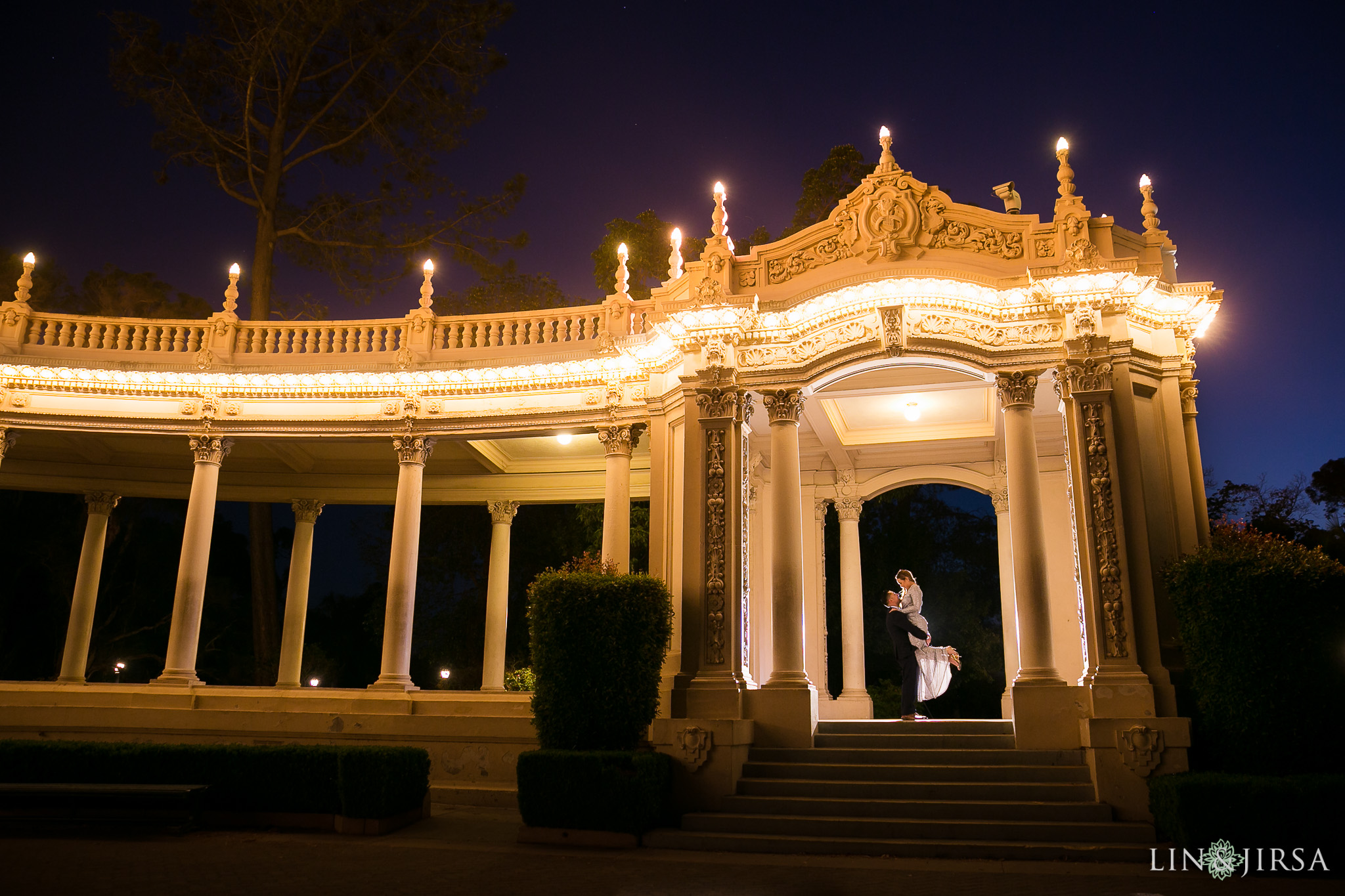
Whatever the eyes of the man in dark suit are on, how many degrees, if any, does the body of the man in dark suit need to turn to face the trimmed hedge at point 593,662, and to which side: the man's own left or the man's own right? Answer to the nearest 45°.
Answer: approximately 135° to the man's own right

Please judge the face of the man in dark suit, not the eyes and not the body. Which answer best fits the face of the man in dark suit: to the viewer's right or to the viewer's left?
to the viewer's right

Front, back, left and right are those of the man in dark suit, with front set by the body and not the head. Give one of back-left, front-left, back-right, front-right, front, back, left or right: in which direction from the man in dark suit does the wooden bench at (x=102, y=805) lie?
back-right

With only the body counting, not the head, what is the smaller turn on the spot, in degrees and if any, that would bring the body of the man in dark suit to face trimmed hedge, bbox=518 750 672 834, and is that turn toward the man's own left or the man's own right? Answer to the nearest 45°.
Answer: approximately 135° to the man's own right

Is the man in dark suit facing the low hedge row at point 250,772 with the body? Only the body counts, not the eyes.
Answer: no

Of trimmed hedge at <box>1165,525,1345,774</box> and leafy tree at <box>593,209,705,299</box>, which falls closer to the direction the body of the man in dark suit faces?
the trimmed hedge

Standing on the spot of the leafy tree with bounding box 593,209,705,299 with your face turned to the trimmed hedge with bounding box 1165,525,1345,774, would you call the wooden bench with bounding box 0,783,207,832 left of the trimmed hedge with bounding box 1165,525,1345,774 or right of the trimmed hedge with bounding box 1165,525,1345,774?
right

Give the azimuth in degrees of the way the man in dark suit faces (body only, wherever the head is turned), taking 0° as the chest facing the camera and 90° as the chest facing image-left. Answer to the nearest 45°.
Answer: approximately 270°

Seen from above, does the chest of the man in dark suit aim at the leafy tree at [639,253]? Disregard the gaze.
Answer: no

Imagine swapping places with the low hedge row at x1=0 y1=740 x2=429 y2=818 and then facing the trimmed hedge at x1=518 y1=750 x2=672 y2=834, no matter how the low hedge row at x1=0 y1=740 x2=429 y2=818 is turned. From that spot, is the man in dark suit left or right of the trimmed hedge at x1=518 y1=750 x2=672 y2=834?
left
